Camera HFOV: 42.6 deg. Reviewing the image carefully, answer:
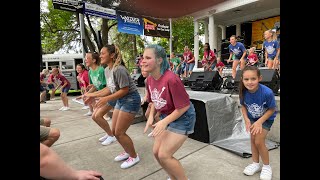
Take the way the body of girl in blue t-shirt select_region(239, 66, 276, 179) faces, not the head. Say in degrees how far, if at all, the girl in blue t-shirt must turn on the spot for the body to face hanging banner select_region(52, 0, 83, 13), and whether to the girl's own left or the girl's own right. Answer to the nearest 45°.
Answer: approximately 90° to the girl's own right

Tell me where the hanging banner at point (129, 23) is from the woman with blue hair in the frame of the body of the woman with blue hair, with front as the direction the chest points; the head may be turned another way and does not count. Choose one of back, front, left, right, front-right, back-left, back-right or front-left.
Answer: back-right

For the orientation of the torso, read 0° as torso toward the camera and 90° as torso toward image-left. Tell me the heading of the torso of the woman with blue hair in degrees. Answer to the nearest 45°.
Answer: approximately 45°

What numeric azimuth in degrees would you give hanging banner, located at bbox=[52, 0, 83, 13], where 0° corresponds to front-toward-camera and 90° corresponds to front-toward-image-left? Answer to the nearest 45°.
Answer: approximately 0°

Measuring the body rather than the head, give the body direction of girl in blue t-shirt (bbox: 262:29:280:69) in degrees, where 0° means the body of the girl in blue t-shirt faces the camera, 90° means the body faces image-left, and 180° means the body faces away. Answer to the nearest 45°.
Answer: approximately 45°
